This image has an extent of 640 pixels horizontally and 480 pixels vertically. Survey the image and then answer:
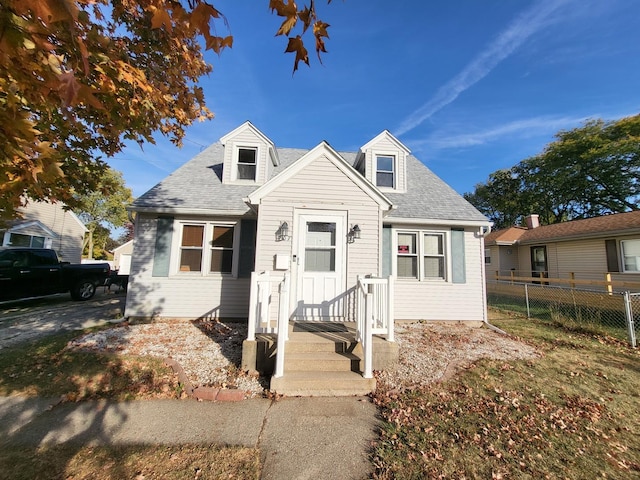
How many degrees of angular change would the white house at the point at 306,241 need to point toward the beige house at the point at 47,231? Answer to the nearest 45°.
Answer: approximately 135° to its right

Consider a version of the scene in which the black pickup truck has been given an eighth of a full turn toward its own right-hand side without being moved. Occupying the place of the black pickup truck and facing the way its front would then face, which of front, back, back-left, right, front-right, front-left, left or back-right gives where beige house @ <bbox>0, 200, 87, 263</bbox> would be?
right

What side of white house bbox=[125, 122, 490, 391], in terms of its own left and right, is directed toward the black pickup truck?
right

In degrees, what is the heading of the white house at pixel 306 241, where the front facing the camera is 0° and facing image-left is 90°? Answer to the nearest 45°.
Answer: approximately 0°

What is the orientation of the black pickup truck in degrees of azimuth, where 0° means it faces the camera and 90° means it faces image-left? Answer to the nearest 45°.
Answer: approximately 45°

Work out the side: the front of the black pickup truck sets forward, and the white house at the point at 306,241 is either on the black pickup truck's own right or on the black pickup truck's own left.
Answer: on the black pickup truck's own left

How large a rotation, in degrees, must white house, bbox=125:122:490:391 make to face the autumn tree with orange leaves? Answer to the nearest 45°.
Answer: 0° — it already faces it
